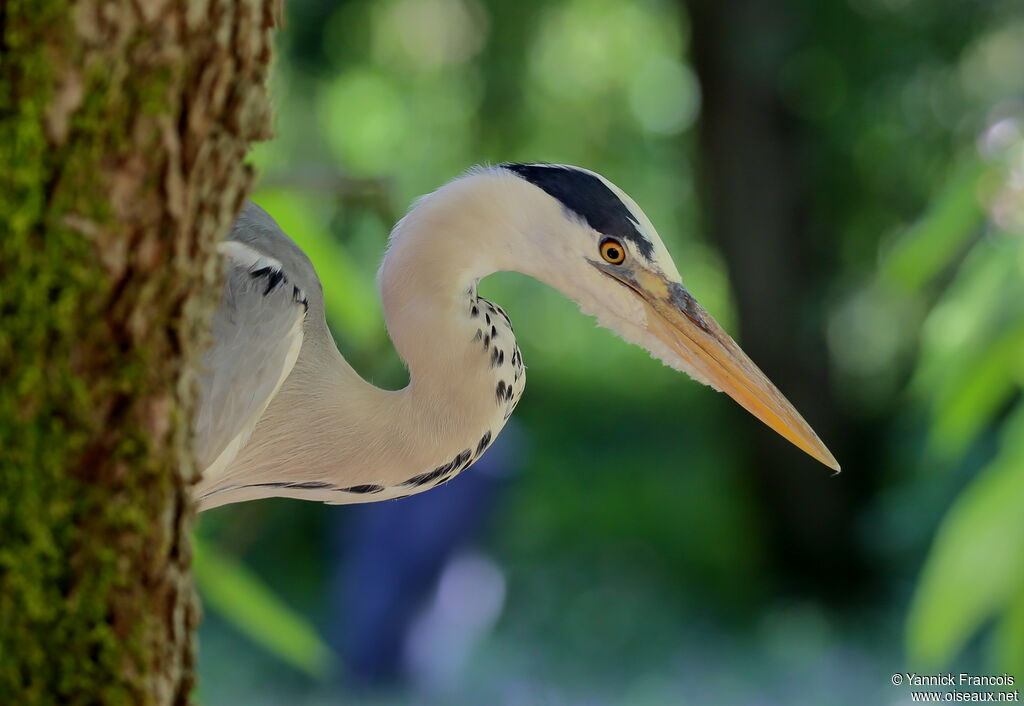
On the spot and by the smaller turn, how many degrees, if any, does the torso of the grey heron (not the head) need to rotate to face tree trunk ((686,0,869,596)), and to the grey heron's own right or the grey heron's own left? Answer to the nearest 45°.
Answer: approximately 90° to the grey heron's own left

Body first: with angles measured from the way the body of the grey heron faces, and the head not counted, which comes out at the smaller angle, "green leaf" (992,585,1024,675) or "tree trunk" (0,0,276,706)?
the green leaf

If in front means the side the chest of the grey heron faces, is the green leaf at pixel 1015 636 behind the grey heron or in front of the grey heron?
in front

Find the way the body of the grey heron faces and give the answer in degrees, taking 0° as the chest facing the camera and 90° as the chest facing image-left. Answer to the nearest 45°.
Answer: approximately 270°

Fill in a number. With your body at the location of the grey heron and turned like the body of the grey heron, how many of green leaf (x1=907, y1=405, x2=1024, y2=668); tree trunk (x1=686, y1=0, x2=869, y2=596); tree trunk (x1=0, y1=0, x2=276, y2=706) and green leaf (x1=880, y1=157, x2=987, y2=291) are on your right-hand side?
1

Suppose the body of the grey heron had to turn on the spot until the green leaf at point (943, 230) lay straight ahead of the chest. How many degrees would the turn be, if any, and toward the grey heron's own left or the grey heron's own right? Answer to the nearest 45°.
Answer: approximately 45° to the grey heron's own left

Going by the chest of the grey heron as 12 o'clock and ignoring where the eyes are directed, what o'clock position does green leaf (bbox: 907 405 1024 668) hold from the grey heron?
The green leaf is roughly at 11 o'clock from the grey heron.

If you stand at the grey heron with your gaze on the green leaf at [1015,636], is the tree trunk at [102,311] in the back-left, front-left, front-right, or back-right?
back-right
